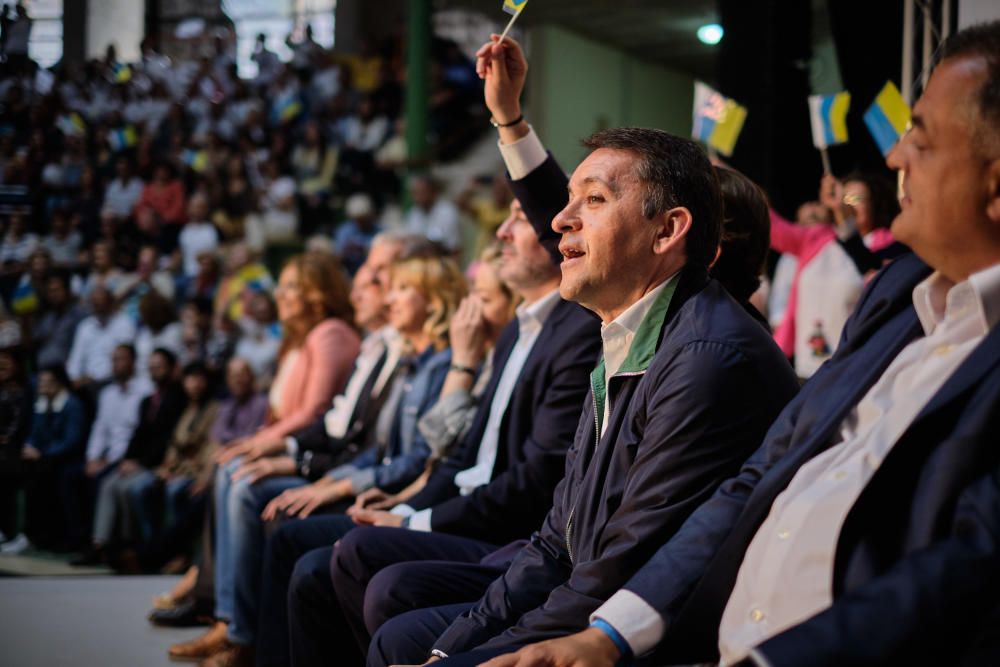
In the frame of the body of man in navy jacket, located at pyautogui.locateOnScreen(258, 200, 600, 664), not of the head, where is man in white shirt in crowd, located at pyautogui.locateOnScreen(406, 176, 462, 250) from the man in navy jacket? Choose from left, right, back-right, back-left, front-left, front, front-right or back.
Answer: right

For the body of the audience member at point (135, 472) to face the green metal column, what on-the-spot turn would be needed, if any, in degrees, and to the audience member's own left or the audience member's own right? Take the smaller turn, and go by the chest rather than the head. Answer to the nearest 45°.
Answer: approximately 180°

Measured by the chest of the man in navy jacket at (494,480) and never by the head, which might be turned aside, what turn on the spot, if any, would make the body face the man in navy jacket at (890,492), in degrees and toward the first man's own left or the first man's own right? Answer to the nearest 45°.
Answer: approximately 90° to the first man's own left

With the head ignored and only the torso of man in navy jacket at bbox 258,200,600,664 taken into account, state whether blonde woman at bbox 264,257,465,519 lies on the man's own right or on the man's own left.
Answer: on the man's own right

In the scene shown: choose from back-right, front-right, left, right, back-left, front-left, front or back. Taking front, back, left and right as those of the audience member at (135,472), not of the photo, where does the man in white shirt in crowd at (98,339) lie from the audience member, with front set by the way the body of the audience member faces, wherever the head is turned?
back-right

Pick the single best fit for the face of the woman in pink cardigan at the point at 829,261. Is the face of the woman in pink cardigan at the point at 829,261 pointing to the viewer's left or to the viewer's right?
to the viewer's left

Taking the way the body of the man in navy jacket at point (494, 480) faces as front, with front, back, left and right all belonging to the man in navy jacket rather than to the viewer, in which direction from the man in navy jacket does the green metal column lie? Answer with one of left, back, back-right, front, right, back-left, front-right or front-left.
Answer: right

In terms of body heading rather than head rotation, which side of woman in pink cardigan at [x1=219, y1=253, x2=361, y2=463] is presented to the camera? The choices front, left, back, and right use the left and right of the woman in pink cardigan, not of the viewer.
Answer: left

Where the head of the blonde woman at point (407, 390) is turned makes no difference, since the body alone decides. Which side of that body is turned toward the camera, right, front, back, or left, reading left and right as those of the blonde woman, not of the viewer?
left
